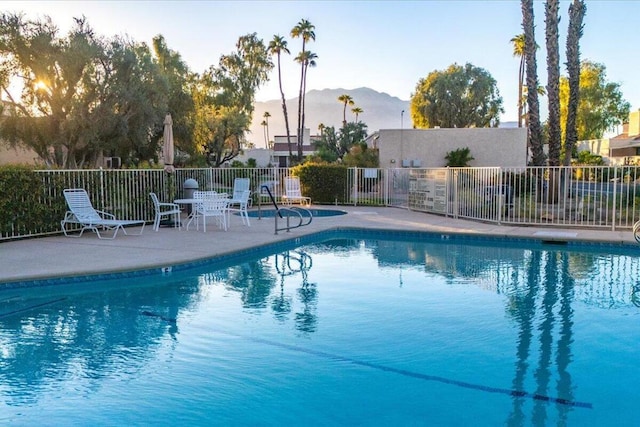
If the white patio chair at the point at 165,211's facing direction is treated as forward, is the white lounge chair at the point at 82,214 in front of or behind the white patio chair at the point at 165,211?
behind

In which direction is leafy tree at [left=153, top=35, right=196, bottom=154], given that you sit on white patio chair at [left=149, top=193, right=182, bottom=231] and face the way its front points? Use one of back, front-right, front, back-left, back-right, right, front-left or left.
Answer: left

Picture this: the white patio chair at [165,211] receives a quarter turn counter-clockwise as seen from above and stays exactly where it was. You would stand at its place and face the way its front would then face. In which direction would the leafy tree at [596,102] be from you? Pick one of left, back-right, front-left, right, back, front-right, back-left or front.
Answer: front-right

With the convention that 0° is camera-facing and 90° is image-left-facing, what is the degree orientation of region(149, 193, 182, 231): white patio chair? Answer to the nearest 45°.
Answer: approximately 270°

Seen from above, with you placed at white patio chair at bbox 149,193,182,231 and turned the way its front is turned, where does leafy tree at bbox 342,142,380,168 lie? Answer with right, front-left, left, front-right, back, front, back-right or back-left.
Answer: front-left

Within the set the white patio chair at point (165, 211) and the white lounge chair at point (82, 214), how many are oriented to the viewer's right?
2

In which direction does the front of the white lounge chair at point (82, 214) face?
to the viewer's right

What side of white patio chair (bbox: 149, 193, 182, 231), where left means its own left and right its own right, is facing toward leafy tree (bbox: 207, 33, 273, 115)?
left

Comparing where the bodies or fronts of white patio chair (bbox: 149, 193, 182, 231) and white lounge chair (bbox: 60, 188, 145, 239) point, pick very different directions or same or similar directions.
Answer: same or similar directions

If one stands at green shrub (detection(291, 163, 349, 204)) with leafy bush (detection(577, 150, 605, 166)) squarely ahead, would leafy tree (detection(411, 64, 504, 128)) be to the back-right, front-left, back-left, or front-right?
front-left

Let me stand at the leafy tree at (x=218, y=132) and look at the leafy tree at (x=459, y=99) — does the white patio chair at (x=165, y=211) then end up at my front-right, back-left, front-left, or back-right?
back-right

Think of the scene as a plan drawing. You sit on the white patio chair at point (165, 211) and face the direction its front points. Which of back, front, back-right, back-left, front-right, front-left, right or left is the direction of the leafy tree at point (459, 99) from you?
front-left

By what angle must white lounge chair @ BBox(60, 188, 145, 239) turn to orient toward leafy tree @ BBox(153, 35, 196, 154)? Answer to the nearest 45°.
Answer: approximately 90° to its left

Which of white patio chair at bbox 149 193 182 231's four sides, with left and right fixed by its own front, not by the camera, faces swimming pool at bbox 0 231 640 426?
right

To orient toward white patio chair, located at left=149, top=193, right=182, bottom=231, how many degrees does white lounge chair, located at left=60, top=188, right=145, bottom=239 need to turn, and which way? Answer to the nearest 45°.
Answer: approximately 45° to its left
